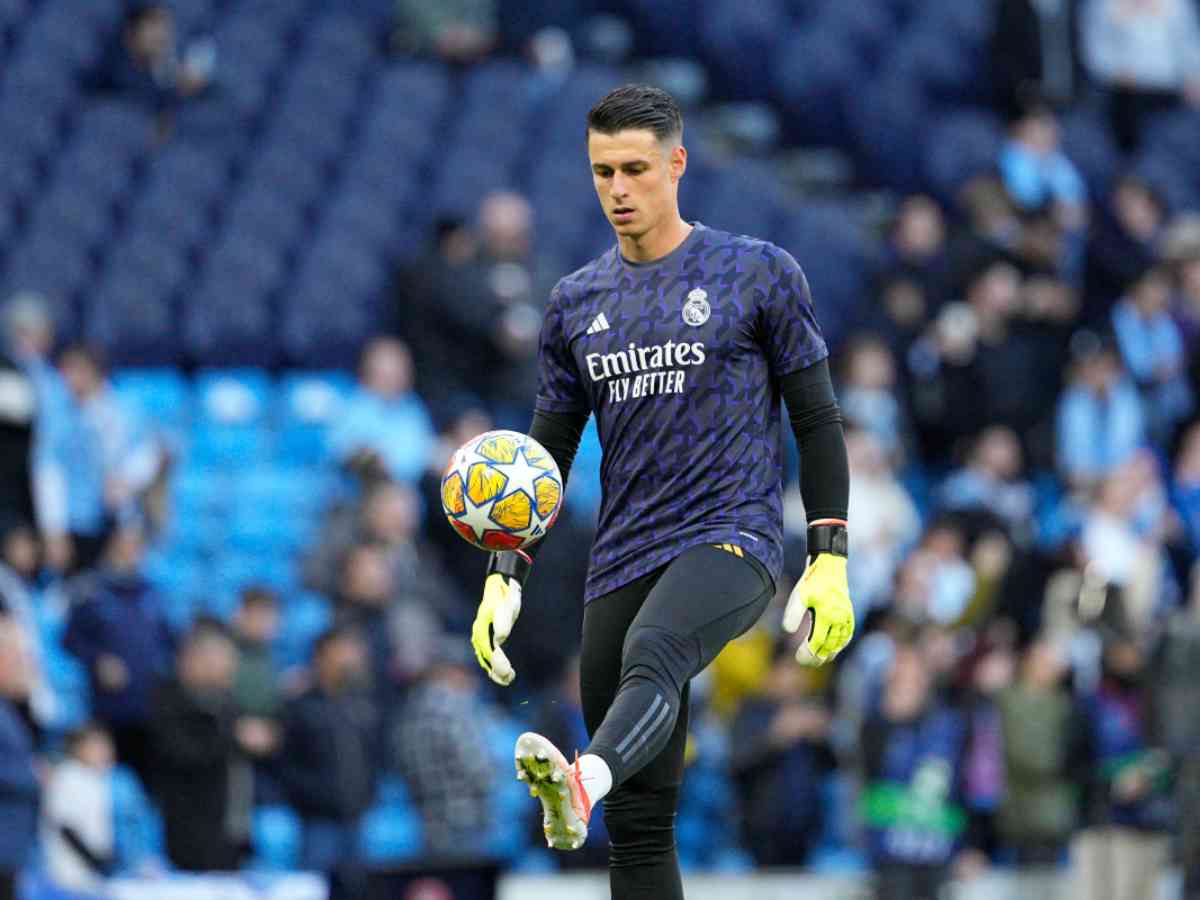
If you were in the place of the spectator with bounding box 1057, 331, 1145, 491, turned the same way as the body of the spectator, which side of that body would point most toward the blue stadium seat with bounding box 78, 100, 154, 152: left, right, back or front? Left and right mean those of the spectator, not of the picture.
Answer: right

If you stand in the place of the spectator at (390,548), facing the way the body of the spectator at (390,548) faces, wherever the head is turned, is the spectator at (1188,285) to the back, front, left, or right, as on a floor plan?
left

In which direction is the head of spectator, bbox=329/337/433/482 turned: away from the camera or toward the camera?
toward the camera

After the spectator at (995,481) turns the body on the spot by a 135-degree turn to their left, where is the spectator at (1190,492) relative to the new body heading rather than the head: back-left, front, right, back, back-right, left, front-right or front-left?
front-right

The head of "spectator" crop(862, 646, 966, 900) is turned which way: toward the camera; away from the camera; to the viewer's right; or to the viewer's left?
toward the camera

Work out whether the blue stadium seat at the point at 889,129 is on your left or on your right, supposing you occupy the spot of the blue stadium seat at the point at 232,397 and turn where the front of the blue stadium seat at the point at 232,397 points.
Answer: on your left

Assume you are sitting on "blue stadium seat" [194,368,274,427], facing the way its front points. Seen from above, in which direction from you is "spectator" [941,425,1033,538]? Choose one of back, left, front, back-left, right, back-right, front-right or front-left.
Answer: left

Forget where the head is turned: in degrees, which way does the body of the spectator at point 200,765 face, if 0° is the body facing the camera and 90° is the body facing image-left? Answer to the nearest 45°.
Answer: approximately 315°

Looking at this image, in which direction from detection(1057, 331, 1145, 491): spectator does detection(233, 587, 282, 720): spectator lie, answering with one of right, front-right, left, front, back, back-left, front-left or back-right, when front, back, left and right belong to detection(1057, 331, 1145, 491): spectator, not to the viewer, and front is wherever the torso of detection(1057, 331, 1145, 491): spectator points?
front-right

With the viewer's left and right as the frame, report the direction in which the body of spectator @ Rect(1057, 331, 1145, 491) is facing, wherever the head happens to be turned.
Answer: facing the viewer

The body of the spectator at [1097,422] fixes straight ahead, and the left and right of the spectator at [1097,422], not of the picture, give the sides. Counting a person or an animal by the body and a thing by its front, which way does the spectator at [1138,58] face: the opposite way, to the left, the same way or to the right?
the same way

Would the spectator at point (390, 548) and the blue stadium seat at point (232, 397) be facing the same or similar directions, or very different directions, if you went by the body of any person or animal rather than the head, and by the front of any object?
same or similar directions
